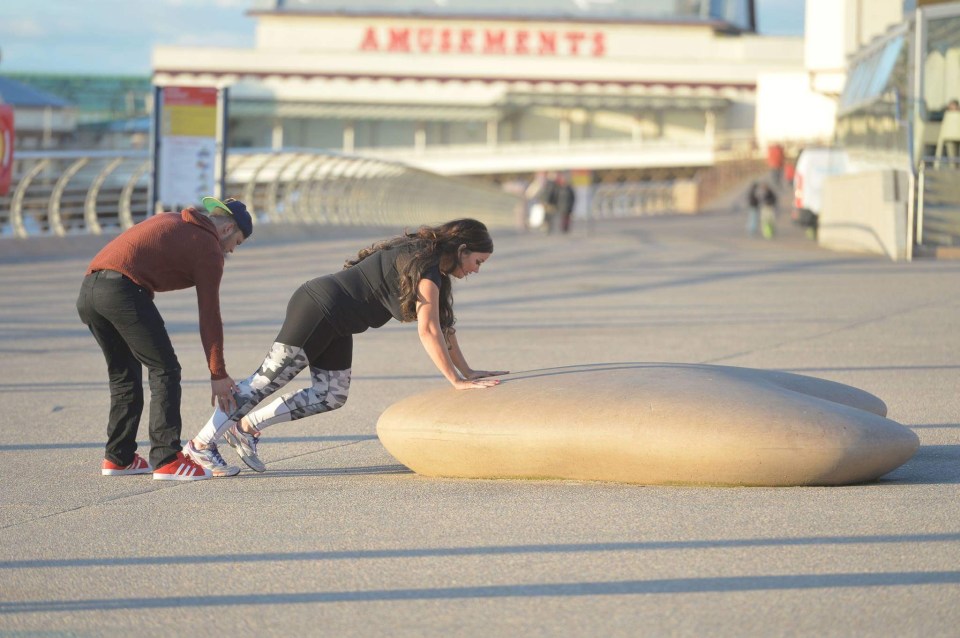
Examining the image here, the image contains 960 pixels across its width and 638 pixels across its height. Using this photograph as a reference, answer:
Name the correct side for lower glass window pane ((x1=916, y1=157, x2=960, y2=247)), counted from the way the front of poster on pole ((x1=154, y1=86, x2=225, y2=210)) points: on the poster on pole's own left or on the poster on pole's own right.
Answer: on the poster on pole's own left

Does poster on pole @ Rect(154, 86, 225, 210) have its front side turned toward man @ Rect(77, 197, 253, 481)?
yes

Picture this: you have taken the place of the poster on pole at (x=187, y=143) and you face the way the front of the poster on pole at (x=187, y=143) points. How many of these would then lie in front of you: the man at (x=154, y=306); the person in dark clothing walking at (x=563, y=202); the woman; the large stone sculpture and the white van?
3

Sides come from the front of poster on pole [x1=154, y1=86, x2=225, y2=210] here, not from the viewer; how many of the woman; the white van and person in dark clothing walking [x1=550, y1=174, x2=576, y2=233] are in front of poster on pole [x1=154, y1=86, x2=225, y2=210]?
1

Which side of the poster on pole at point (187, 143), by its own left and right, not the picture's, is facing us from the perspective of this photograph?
front

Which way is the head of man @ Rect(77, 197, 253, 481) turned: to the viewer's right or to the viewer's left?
to the viewer's right

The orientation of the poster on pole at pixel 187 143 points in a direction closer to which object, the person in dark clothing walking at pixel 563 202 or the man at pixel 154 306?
the man

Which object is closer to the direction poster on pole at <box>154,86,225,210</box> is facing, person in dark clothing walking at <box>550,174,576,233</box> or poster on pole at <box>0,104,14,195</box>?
the poster on pole

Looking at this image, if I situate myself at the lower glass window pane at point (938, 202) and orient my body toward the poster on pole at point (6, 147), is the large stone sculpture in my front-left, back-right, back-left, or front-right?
front-left

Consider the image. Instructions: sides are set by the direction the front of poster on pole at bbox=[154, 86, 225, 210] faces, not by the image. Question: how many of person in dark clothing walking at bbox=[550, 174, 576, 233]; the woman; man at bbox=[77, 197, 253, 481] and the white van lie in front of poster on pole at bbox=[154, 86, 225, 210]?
2

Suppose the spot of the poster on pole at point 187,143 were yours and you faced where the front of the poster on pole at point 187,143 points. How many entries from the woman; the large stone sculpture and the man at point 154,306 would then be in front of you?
3

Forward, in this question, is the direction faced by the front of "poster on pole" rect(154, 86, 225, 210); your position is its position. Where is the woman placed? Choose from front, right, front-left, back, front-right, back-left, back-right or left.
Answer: front
